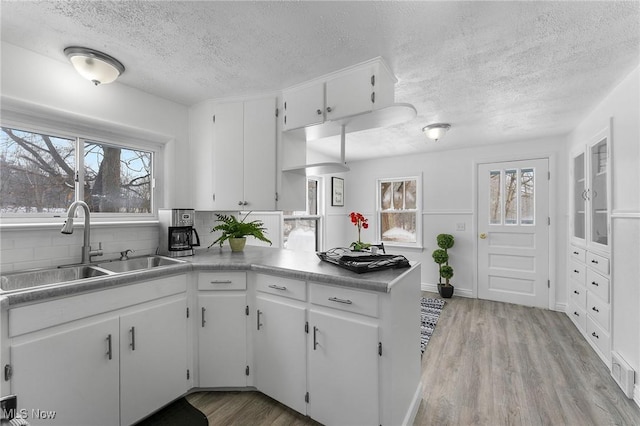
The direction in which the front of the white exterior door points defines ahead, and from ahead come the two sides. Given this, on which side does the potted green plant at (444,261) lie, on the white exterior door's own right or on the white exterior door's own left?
on the white exterior door's own right

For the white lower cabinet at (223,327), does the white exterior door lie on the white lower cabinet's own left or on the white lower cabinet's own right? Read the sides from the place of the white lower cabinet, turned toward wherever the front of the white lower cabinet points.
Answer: on the white lower cabinet's own left

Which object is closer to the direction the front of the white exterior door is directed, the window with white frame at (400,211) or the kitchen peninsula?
the kitchen peninsula

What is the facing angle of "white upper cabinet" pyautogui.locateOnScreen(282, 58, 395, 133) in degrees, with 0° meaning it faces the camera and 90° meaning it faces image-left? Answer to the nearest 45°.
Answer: approximately 45°

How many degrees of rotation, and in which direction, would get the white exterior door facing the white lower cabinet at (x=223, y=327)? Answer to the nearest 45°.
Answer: approximately 45° to its right

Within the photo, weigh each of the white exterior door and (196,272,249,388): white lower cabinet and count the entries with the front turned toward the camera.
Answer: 2
